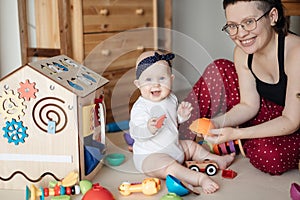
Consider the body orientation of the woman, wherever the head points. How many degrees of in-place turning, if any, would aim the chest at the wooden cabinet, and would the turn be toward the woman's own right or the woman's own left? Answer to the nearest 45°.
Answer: approximately 90° to the woman's own right

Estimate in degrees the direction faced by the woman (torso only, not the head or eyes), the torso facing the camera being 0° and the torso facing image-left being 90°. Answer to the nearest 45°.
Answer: approximately 45°
